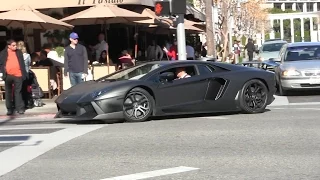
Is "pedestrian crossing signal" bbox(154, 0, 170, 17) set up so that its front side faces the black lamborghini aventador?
yes

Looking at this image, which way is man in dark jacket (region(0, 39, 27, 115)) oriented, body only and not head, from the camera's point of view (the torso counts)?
toward the camera

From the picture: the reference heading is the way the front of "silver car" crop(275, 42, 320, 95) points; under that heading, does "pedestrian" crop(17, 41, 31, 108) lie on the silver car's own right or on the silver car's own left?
on the silver car's own right

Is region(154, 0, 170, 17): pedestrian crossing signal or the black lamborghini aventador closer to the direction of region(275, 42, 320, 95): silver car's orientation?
the black lamborghini aventador

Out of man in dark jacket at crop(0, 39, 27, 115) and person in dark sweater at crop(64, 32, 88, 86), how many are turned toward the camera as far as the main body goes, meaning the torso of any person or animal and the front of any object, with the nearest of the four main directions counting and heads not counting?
2

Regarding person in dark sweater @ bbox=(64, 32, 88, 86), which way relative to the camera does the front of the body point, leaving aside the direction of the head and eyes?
toward the camera

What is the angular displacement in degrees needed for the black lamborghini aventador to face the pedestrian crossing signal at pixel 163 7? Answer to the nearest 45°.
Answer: approximately 135° to its right

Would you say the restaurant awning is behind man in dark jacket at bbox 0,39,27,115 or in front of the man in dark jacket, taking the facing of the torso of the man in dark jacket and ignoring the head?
behind

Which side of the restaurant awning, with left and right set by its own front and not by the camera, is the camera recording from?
front

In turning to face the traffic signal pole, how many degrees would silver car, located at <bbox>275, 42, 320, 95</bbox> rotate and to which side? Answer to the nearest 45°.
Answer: approximately 90° to its right

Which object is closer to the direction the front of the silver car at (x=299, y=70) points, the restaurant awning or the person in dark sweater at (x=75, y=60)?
the person in dark sweater

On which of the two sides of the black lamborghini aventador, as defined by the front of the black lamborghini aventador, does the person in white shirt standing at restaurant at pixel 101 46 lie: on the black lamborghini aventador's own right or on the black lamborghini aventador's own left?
on the black lamborghini aventador's own right

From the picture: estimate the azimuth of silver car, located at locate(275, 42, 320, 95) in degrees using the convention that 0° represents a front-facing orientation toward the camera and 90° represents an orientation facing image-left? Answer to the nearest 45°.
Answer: approximately 0°
